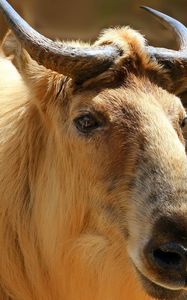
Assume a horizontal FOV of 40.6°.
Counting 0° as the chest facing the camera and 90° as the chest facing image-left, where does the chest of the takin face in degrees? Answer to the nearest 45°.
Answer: approximately 315°
